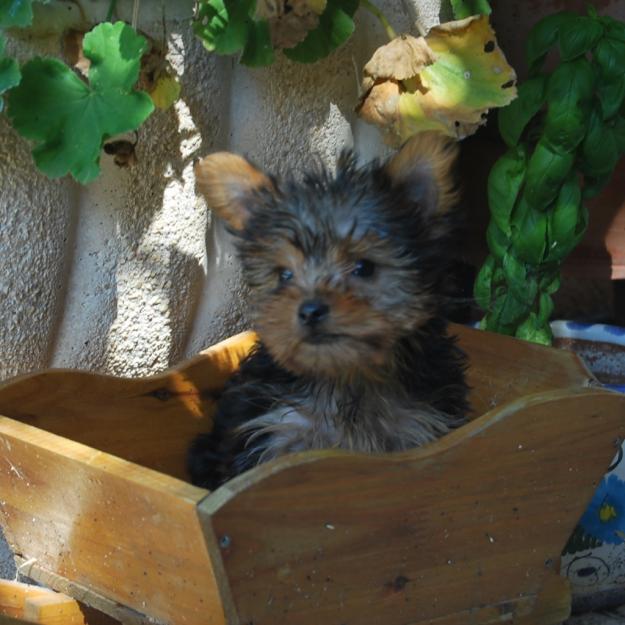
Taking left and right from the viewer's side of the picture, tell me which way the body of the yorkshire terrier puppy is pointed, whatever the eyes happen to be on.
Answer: facing the viewer

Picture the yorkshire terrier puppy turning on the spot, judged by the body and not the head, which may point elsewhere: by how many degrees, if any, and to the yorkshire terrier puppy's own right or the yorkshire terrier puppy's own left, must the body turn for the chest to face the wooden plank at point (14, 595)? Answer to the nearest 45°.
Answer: approximately 90° to the yorkshire terrier puppy's own right

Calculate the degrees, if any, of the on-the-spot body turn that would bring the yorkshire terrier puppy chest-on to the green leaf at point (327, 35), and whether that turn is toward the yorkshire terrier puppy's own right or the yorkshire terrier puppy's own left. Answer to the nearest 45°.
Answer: approximately 180°

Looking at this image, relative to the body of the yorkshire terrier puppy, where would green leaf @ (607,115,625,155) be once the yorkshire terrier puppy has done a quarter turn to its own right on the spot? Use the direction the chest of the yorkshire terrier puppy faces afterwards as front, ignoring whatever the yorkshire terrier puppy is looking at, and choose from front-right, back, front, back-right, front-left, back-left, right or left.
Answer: back-right

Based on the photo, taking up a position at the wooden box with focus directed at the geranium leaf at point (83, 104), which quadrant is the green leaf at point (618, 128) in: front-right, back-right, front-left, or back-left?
front-right

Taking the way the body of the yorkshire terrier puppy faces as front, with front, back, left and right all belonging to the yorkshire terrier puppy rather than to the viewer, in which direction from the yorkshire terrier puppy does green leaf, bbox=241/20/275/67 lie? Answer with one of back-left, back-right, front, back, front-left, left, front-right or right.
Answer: back

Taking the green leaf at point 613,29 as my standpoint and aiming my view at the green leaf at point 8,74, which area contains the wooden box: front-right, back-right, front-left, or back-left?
front-left

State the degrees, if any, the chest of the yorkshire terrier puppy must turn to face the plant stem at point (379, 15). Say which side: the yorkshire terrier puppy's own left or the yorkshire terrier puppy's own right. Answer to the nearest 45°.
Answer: approximately 180°

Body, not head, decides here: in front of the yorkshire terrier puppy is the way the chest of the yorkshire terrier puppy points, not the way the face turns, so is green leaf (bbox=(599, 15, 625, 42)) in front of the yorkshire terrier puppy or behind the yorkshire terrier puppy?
behind

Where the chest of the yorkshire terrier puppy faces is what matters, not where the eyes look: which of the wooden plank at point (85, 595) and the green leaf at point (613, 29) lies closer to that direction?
the wooden plank

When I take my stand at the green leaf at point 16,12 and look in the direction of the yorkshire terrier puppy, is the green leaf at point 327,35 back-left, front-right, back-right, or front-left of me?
front-left
